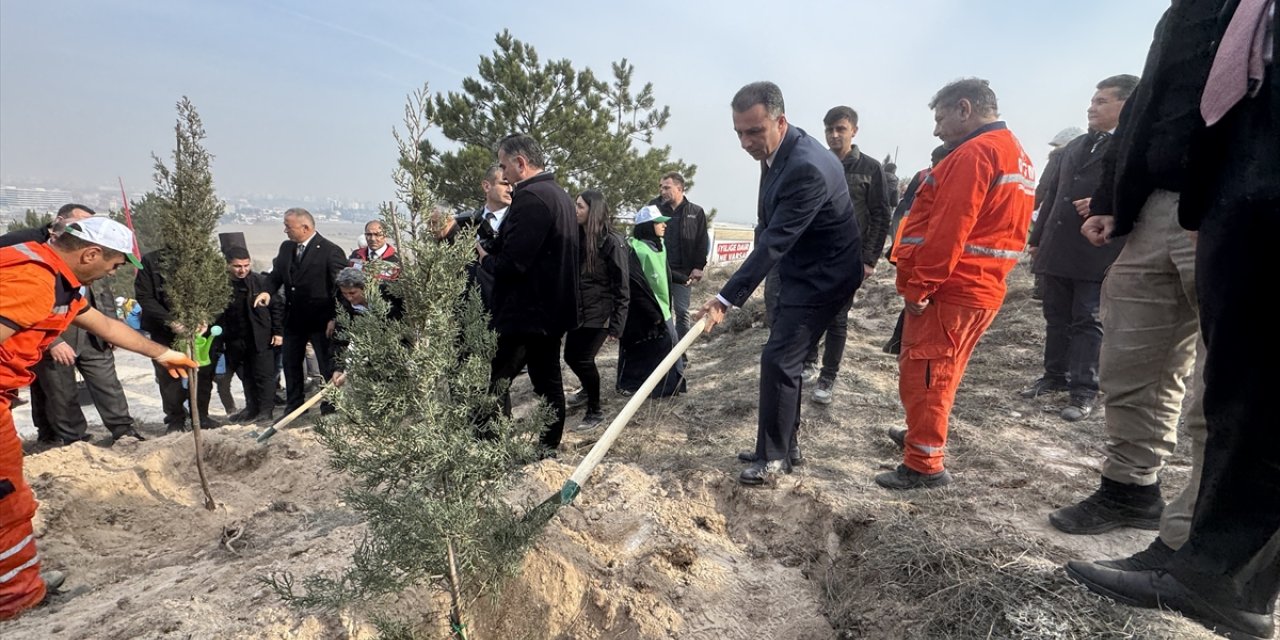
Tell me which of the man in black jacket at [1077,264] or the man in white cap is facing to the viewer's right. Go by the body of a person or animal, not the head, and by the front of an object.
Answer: the man in white cap

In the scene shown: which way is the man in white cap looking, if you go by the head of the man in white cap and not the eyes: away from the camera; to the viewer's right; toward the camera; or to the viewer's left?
to the viewer's right

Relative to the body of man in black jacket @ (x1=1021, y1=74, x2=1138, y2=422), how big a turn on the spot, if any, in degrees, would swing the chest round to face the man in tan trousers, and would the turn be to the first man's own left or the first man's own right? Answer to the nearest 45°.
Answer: approximately 45° to the first man's own left

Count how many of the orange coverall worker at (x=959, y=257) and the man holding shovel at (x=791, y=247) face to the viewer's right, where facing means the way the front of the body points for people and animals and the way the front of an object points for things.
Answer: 0

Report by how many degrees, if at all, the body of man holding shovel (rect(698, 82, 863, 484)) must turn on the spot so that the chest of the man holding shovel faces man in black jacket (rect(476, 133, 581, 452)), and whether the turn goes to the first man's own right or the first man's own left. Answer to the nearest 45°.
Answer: approximately 45° to the first man's own right

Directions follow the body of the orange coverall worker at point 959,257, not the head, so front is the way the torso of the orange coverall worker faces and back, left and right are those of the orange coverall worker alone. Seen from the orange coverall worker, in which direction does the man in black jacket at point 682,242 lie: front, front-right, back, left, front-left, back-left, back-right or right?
front-right

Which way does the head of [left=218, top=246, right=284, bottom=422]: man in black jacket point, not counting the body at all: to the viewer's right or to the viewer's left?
to the viewer's right

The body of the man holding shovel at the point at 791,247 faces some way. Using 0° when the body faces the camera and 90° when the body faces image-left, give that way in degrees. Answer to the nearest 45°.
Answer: approximately 45°

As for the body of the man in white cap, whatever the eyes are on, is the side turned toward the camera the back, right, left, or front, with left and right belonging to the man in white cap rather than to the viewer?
right

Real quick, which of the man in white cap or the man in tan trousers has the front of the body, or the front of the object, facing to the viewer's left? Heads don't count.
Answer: the man in tan trousers

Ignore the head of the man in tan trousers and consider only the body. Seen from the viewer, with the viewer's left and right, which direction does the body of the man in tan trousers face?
facing to the left of the viewer

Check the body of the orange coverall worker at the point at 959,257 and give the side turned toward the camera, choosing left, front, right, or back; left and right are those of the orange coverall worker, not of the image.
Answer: left
